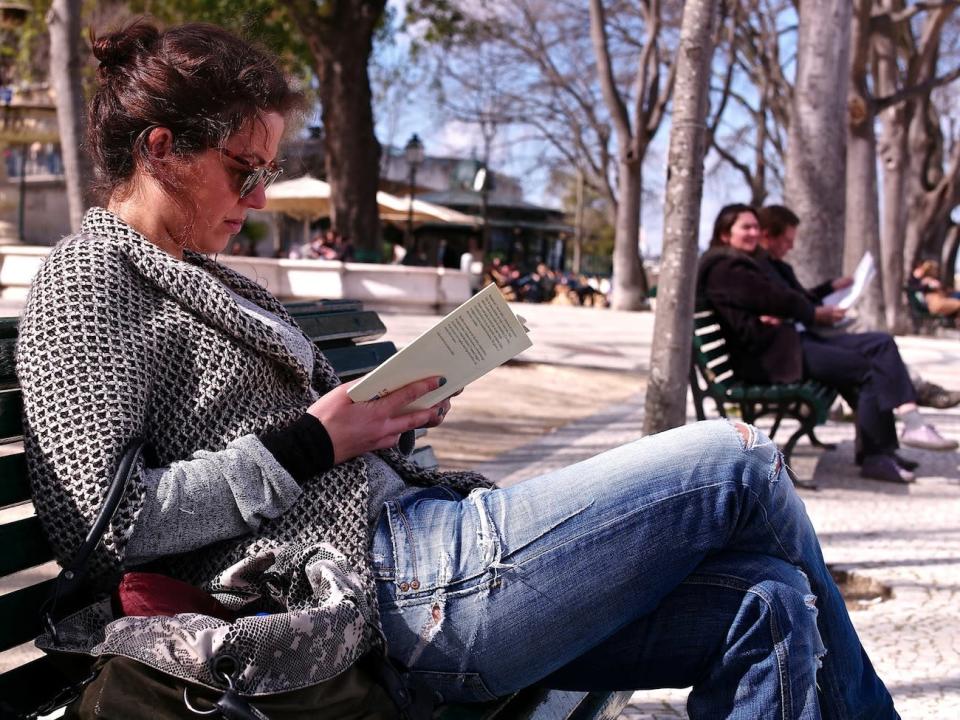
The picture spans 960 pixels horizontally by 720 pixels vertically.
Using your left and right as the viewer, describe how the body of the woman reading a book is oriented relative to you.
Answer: facing to the right of the viewer

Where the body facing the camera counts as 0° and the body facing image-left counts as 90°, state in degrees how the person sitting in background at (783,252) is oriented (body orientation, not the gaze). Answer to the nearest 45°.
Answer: approximately 270°

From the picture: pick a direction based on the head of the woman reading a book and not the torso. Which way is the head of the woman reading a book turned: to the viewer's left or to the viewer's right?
to the viewer's right

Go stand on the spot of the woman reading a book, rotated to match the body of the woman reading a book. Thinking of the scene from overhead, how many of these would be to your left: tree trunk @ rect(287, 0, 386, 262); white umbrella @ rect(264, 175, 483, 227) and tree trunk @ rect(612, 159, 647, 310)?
3

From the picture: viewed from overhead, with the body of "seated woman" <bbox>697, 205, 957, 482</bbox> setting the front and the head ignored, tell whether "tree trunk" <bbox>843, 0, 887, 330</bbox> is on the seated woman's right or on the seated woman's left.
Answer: on the seated woman's left

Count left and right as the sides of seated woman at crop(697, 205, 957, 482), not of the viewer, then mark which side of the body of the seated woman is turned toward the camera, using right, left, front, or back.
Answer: right
